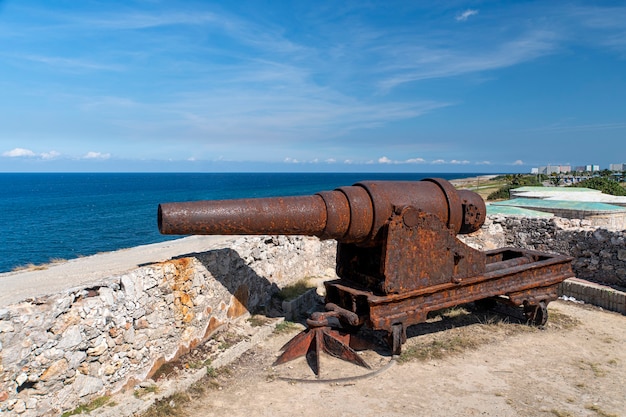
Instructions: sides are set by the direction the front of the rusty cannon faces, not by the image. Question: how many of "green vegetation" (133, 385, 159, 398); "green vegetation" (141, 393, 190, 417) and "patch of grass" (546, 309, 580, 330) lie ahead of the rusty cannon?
2

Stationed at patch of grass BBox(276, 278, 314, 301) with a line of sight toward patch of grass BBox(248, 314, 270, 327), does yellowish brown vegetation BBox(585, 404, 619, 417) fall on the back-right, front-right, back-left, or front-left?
front-left

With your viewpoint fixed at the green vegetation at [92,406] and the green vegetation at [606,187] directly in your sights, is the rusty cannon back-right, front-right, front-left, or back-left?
front-right

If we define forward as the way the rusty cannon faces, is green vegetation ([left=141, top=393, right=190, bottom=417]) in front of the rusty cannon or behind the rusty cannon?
in front

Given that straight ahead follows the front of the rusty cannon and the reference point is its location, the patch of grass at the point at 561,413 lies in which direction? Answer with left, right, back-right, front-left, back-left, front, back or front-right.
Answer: left

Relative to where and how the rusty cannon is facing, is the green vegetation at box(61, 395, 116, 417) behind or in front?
in front

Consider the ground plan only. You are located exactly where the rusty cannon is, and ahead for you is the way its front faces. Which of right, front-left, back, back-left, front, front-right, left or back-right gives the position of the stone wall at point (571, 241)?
back

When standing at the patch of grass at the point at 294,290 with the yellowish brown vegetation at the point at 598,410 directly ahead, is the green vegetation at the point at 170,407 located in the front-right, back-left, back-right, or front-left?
front-right

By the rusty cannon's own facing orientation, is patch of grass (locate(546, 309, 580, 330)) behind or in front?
behind

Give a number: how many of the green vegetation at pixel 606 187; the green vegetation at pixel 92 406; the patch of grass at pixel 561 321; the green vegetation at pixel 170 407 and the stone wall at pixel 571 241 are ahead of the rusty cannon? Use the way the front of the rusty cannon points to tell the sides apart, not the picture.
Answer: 2

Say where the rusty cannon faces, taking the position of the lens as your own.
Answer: facing the viewer and to the left of the viewer

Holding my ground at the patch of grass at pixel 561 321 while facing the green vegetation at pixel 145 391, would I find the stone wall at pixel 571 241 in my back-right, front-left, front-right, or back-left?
back-right

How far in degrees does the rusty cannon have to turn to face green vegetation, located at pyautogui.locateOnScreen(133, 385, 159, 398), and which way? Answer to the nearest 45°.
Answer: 0° — it already faces it
